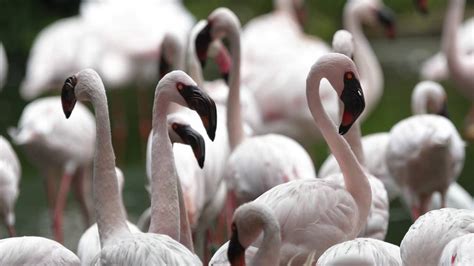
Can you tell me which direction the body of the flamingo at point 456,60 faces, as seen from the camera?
to the viewer's left

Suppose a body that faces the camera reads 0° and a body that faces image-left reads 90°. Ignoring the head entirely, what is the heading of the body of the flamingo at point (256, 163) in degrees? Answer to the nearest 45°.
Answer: approximately 90°

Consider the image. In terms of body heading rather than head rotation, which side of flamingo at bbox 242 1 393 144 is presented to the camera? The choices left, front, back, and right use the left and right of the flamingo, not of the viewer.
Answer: right

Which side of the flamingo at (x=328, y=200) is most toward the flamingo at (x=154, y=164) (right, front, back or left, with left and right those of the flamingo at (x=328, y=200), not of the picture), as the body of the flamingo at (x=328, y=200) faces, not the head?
back

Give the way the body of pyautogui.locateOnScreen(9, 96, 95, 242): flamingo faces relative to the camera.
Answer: to the viewer's right

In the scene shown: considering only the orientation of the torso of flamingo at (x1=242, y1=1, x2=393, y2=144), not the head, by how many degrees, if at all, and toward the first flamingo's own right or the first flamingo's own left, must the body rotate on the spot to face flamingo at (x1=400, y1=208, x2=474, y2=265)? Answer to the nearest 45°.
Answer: approximately 90° to the first flamingo's own right
